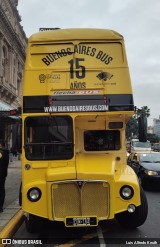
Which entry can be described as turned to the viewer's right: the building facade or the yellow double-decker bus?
the building facade

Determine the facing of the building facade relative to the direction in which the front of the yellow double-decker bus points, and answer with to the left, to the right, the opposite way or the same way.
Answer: to the left

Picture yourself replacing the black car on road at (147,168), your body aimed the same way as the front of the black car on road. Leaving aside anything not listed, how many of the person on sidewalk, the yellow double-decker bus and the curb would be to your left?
0

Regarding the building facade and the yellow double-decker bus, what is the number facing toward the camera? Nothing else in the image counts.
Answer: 1

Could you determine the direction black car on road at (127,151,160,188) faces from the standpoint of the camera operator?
facing the viewer and to the right of the viewer

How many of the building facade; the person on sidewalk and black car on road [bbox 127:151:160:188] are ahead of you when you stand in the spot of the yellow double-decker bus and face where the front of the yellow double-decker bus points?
0

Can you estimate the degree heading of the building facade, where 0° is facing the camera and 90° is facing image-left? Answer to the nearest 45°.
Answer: approximately 270°

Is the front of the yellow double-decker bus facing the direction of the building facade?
no

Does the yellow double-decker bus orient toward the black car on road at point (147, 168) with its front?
no

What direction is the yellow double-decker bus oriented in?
toward the camera

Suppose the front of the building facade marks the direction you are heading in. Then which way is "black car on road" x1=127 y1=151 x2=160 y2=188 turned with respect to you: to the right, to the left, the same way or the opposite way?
to the right
